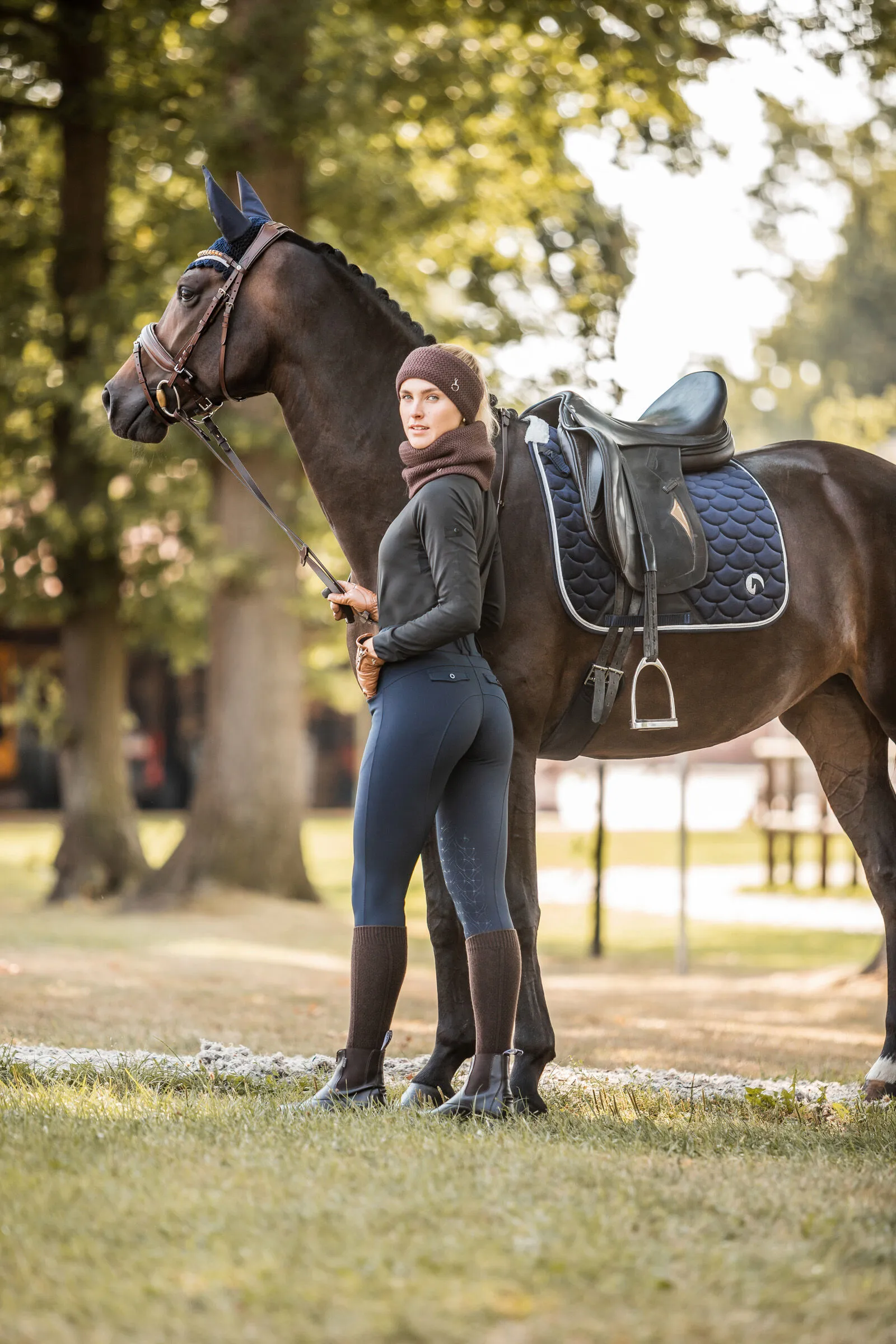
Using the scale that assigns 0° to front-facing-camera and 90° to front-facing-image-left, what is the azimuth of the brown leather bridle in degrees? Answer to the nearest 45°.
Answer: approximately 90°

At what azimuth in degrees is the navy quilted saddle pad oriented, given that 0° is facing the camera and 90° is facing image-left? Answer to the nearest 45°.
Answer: approximately 90°

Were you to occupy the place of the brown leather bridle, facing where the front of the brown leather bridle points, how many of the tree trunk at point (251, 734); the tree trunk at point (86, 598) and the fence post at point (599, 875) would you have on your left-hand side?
0

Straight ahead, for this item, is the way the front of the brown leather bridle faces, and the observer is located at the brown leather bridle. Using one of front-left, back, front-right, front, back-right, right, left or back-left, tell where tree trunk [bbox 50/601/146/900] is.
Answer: right

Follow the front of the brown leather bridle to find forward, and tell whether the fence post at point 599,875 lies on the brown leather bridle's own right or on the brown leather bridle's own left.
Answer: on the brown leather bridle's own right

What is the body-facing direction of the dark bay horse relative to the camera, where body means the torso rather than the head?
to the viewer's left

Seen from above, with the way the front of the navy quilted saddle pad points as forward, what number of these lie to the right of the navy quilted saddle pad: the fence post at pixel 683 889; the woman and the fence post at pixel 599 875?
2

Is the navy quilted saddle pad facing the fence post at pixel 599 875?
no

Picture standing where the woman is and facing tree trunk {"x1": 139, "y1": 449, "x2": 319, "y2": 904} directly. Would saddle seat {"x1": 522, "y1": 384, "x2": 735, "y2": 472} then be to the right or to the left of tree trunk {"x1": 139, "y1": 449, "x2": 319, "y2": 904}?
right

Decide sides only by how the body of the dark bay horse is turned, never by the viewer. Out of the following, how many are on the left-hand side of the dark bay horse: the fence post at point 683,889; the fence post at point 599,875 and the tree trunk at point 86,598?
0

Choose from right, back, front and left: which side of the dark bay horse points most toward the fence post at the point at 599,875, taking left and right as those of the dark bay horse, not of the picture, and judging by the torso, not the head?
right

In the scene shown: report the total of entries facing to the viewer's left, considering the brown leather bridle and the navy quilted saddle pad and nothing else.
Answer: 2

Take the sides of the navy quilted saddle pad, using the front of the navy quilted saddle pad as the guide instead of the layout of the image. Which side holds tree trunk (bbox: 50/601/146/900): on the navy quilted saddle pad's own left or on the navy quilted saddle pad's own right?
on the navy quilted saddle pad's own right

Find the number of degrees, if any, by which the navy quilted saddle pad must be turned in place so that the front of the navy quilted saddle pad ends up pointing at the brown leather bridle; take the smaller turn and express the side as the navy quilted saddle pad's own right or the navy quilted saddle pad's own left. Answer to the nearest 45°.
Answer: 0° — it already faces it

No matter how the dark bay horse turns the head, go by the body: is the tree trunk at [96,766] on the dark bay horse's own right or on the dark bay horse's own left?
on the dark bay horse's own right

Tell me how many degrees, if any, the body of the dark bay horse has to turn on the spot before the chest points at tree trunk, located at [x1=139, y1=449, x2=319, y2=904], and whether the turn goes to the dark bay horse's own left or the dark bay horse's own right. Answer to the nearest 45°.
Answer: approximately 90° to the dark bay horse's own right
